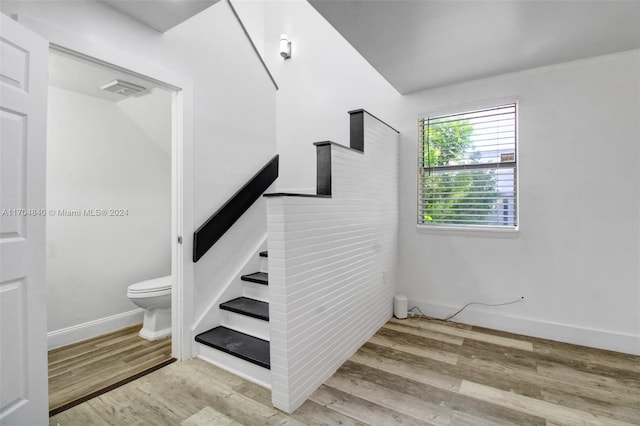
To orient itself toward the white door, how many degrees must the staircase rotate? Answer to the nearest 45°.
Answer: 0° — it already faces it

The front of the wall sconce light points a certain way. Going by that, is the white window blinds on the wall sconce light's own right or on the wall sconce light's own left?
on the wall sconce light's own left

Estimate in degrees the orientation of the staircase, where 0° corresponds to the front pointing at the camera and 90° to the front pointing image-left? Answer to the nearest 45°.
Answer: approximately 45°

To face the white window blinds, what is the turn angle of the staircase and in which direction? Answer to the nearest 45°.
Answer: approximately 135° to its left
